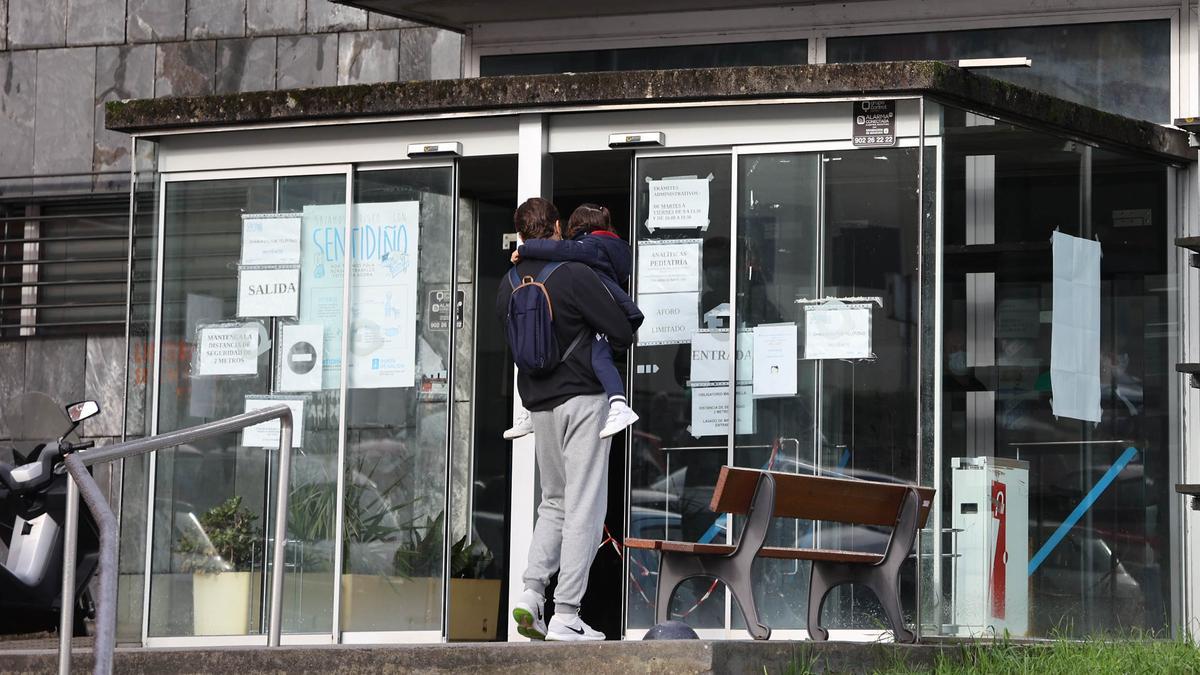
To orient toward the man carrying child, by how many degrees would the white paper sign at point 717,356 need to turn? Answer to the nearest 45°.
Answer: approximately 45° to its right

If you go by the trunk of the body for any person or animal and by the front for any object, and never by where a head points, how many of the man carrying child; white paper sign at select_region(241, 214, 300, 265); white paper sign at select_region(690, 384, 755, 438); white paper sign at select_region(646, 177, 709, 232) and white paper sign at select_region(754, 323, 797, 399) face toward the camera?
4

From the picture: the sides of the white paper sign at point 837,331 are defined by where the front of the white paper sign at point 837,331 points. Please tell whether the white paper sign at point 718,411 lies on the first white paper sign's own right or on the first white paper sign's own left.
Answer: on the first white paper sign's own right

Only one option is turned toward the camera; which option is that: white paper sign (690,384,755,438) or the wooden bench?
the white paper sign

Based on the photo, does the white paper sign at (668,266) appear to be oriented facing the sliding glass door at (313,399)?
no

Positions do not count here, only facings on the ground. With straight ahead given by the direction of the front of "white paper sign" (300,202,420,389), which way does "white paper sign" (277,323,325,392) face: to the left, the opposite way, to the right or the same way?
the same way

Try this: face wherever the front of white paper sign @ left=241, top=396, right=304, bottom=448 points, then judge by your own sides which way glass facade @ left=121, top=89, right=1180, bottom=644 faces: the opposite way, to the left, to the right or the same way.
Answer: the same way

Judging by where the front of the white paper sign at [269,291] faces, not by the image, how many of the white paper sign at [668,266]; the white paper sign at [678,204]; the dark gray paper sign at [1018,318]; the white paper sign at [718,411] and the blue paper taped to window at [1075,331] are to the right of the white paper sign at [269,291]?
0

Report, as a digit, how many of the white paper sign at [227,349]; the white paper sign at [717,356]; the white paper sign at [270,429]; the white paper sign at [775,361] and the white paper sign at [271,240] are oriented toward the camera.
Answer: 5

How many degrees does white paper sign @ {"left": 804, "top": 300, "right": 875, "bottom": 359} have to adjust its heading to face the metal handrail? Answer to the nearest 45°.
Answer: approximately 45° to its right

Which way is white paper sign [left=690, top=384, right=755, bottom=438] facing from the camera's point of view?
toward the camera

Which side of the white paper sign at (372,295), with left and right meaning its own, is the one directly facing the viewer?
front

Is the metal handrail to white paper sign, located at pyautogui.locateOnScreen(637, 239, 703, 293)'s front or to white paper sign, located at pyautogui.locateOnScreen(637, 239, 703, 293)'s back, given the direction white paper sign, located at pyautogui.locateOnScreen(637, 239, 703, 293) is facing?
to the front

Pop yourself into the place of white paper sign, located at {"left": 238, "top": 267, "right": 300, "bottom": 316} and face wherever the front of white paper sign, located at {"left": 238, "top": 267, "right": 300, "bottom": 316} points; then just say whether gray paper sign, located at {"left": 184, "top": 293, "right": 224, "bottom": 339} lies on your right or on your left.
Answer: on your right

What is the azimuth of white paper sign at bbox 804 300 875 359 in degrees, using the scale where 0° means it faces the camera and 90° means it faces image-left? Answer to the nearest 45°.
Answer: approximately 0°

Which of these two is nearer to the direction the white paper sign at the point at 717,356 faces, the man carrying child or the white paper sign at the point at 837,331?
the man carrying child

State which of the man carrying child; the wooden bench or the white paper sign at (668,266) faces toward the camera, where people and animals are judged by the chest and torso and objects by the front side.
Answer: the white paper sign

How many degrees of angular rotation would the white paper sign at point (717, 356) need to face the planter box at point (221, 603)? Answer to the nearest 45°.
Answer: approximately 90° to its right

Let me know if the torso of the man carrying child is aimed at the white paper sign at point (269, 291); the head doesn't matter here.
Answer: no
